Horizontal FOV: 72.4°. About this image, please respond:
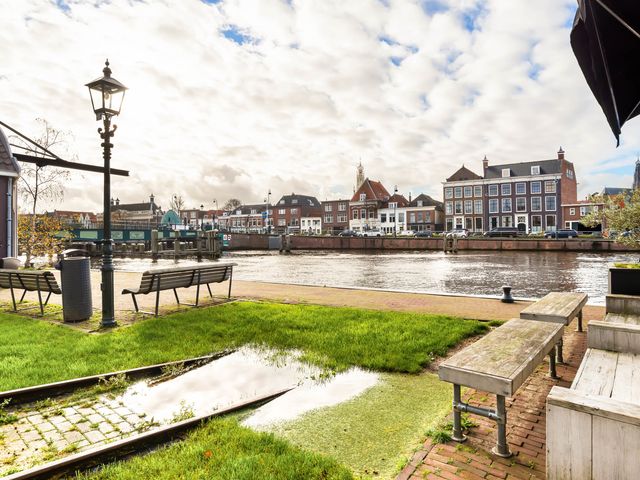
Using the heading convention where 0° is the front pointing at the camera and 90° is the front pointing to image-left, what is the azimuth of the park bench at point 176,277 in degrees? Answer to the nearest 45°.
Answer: approximately 135°

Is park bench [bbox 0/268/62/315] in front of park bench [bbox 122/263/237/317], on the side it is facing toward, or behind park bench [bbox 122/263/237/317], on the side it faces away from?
in front

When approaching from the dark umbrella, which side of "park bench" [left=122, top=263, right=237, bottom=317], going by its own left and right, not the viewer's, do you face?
back

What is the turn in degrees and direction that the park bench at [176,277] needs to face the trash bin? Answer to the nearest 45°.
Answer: approximately 45° to its left

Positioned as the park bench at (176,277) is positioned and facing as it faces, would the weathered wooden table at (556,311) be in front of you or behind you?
behind

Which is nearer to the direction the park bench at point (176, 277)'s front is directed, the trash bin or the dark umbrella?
the trash bin

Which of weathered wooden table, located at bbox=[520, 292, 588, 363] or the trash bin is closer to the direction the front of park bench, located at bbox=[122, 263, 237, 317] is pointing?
the trash bin
